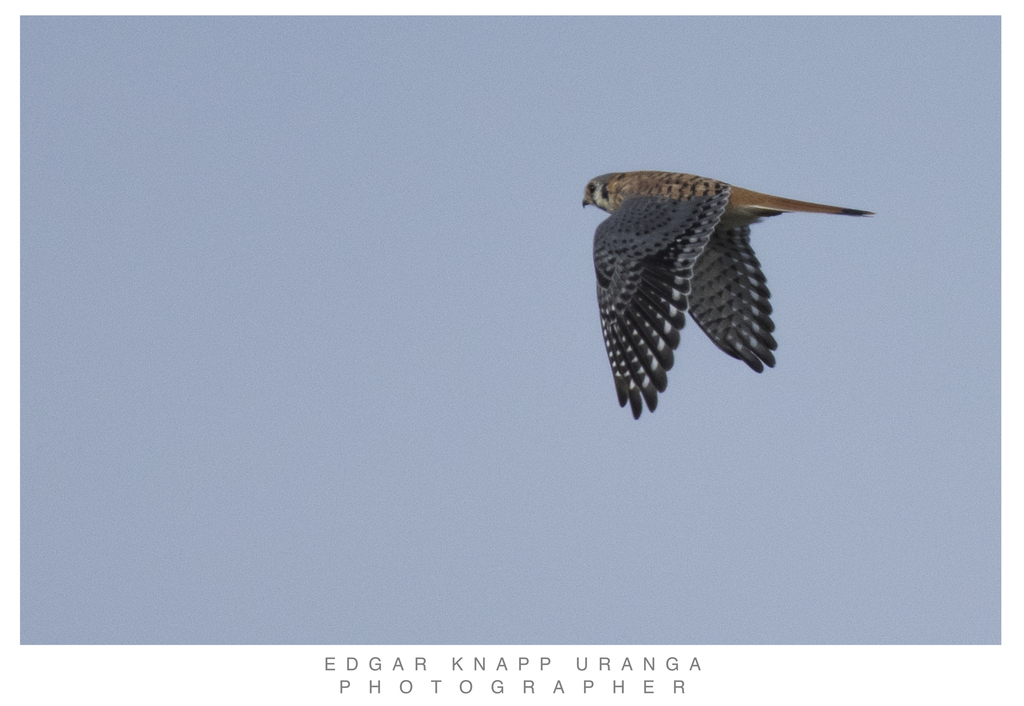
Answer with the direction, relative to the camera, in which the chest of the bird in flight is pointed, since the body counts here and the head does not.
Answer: to the viewer's left
